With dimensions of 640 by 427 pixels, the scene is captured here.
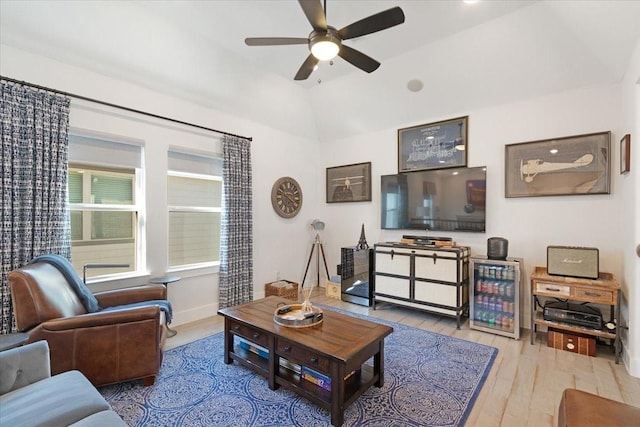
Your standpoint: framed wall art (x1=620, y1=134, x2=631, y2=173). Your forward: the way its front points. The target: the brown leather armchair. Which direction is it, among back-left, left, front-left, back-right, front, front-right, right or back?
front-left

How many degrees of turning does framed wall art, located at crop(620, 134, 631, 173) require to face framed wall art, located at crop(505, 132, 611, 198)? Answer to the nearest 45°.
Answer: approximately 45° to its right

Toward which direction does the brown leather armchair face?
to the viewer's right

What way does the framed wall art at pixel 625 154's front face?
to the viewer's left

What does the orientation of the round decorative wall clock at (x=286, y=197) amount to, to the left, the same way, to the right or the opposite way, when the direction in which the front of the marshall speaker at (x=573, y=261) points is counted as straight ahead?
to the left

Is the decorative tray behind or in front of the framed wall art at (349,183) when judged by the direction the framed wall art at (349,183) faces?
in front

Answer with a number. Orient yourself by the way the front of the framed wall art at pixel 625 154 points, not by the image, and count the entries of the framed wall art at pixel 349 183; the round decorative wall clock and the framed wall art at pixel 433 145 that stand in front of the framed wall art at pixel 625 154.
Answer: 3

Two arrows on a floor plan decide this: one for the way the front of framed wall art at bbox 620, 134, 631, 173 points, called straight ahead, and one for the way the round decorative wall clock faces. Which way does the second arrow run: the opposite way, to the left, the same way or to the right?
the opposite way

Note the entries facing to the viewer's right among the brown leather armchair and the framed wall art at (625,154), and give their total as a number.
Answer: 1

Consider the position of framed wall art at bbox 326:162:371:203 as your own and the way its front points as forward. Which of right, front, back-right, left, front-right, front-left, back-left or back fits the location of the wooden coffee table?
front-left

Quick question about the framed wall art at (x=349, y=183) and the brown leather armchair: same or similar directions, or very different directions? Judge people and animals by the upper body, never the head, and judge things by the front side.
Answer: very different directions
